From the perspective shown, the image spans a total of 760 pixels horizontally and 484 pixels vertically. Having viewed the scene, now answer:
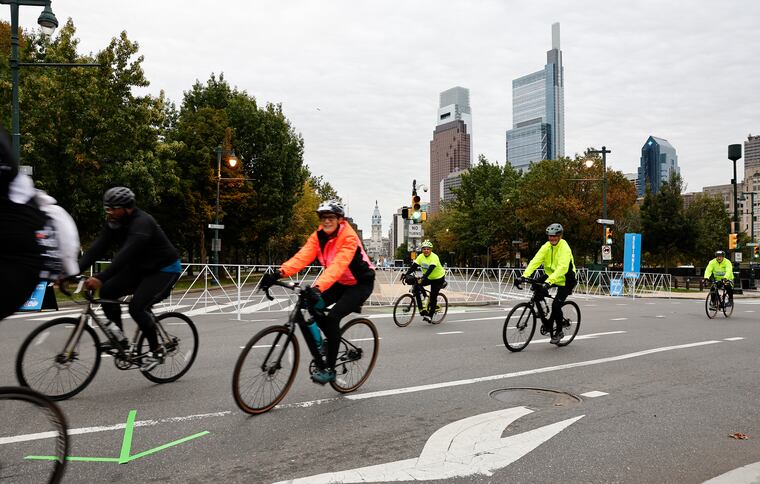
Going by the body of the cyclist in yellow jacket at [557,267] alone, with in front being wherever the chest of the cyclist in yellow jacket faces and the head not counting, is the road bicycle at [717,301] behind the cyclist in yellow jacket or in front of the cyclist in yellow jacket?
behind

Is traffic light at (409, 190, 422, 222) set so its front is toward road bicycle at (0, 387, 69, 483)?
yes

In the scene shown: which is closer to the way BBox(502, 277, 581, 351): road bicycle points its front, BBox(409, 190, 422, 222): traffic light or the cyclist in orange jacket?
the cyclist in orange jacket

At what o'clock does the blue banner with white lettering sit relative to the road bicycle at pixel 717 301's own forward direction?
The blue banner with white lettering is roughly at 4 o'clock from the road bicycle.

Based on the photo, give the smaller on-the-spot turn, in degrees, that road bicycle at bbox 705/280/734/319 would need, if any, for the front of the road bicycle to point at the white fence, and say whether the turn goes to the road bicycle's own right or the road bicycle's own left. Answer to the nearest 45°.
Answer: approximately 45° to the road bicycle's own right

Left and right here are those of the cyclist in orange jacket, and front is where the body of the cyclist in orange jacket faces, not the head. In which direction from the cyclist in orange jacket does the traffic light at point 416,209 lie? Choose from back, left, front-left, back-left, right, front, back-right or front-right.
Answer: back-right
